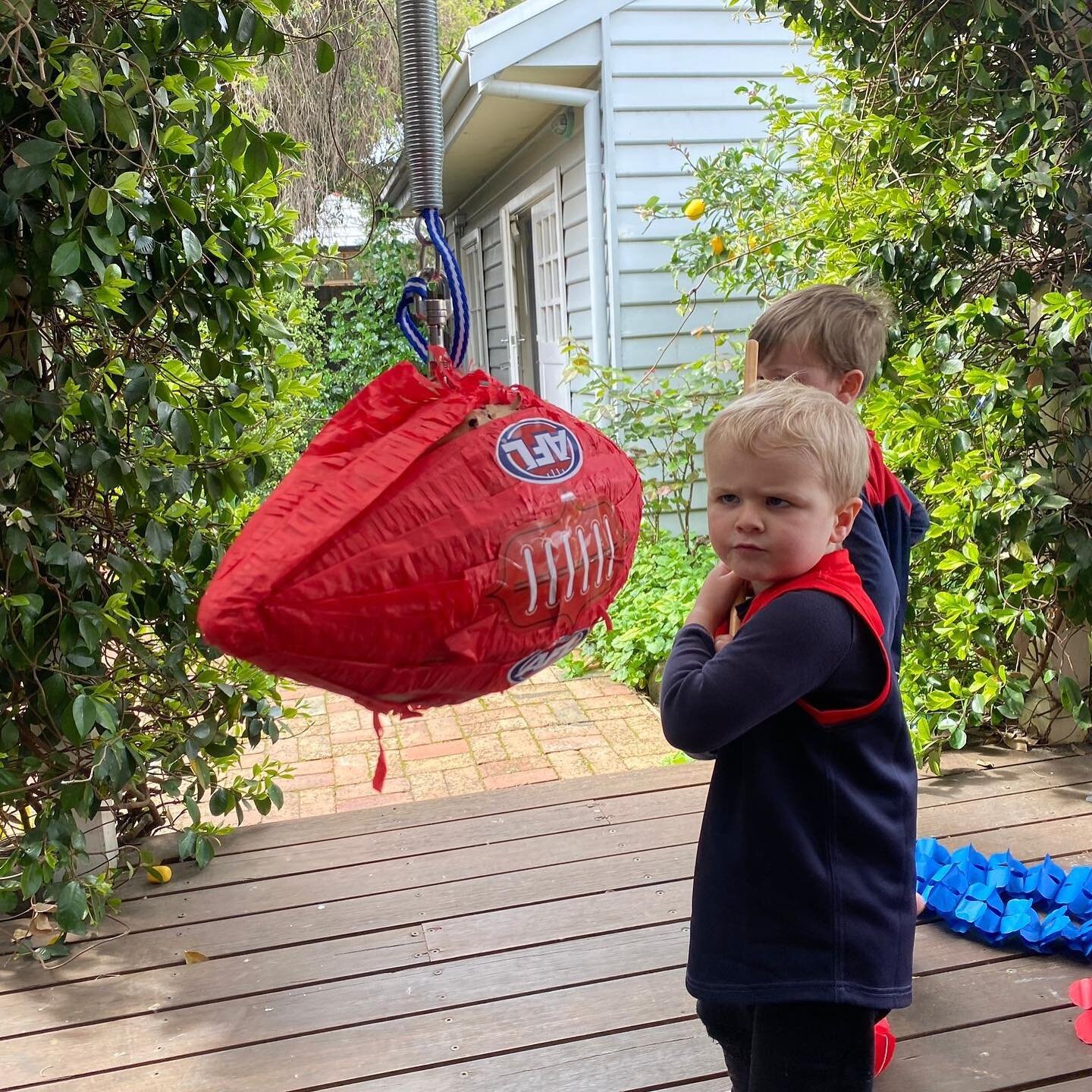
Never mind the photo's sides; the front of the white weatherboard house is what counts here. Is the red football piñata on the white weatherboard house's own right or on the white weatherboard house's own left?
on the white weatherboard house's own left

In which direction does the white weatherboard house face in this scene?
to the viewer's left

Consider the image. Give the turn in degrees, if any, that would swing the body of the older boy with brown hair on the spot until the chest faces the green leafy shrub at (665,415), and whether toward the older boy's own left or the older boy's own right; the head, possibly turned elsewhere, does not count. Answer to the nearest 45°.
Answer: approximately 135° to the older boy's own right

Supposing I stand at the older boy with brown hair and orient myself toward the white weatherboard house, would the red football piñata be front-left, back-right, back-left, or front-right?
back-left

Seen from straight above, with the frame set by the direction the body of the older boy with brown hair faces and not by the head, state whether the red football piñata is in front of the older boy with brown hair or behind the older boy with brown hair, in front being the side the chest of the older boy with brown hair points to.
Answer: in front

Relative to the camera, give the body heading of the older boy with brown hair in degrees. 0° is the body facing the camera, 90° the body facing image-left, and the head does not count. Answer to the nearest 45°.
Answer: approximately 45°

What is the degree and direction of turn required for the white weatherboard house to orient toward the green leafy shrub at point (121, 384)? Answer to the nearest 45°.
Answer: approximately 90° to its left

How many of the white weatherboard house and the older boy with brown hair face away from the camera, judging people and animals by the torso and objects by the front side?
0

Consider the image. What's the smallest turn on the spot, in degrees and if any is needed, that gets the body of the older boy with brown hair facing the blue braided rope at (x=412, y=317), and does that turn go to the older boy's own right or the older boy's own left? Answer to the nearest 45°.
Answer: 0° — they already face it

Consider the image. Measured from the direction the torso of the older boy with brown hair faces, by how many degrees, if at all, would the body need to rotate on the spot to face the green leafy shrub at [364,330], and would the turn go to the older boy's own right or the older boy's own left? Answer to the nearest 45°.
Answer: approximately 90° to the older boy's own right

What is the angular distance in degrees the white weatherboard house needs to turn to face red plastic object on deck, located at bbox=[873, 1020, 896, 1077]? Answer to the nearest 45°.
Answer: approximately 90° to its left

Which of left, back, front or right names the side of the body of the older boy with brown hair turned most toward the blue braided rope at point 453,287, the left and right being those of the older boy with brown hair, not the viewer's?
front
